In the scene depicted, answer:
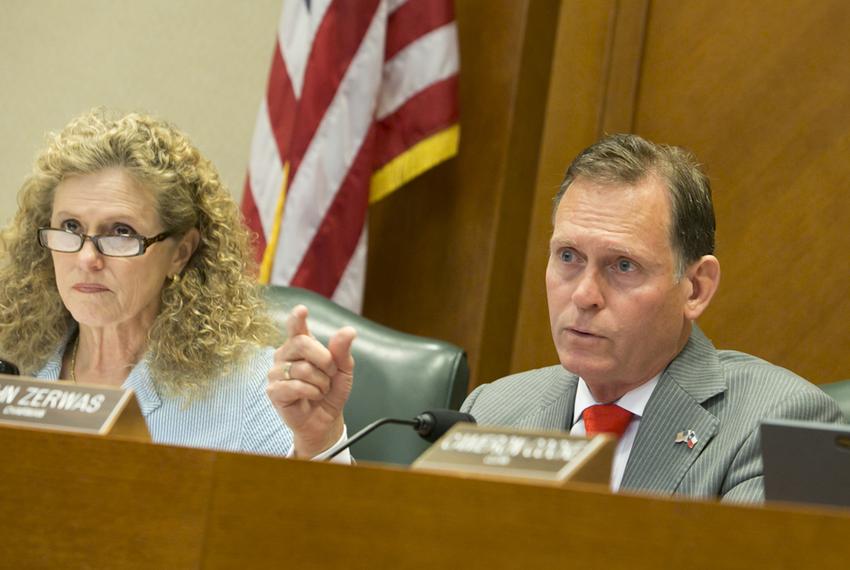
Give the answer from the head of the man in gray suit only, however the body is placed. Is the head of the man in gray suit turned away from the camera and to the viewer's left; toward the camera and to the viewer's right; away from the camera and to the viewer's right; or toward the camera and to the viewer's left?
toward the camera and to the viewer's left

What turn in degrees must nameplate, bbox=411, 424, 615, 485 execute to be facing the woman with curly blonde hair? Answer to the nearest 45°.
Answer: approximately 90° to its right

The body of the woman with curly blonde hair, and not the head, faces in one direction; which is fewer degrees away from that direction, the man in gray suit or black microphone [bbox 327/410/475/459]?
the black microphone

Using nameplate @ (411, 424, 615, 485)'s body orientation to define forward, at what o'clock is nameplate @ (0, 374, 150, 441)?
nameplate @ (0, 374, 150, 441) is roughly at 2 o'clock from nameplate @ (411, 424, 615, 485).

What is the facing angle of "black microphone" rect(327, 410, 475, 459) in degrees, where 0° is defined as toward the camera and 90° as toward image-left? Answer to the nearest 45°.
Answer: approximately 225°

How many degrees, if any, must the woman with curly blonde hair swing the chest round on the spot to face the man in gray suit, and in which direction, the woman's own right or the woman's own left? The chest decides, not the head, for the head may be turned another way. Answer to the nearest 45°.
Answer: approximately 90° to the woman's own left

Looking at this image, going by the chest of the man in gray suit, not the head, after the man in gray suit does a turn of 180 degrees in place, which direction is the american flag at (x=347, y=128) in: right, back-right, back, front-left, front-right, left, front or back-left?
left

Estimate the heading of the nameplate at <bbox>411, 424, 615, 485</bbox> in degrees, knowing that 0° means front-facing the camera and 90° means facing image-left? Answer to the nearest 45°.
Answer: approximately 45°

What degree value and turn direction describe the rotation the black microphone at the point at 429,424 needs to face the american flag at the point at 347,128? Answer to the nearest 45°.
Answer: approximately 45° to its left

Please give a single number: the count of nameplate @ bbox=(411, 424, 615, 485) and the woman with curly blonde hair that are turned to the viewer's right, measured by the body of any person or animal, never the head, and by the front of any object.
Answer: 0
